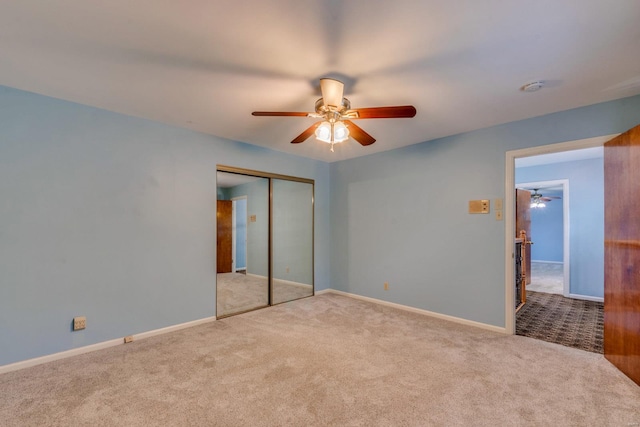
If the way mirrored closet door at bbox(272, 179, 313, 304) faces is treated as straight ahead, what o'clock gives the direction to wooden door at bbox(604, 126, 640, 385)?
The wooden door is roughly at 12 o'clock from the mirrored closet door.

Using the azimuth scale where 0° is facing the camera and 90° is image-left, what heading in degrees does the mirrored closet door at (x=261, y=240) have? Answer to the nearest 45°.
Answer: approximately 315°

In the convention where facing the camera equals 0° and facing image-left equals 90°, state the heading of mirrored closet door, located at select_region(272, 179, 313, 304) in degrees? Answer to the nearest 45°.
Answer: approximately 315°

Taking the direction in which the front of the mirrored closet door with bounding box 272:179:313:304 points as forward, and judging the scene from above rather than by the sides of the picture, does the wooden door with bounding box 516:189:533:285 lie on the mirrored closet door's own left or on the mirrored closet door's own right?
on the mirrored closet door's own left

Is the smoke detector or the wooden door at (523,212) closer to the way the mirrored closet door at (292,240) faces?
the smoke detector

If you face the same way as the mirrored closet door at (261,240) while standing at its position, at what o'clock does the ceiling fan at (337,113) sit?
The ceiling fan is roughly at 1 o'clock from the mirrored closet door.
